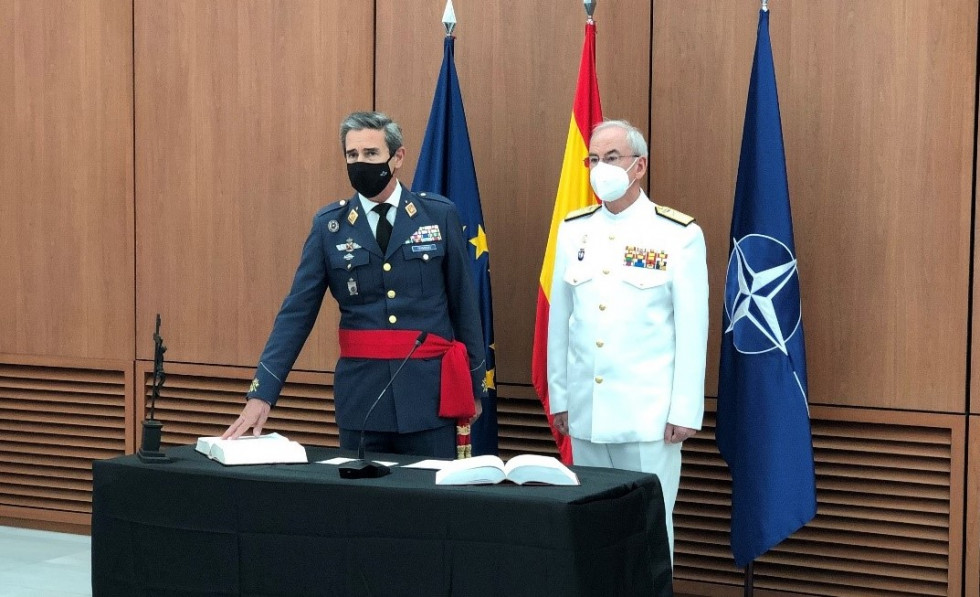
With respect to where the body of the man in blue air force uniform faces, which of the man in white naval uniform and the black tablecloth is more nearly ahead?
the black tablecloth

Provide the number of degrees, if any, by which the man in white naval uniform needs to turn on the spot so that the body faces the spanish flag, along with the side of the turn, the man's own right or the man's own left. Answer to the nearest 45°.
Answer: approximately 135° to the man's own right

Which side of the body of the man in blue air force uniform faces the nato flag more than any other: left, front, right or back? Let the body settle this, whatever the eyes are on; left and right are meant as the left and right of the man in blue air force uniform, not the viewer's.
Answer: left

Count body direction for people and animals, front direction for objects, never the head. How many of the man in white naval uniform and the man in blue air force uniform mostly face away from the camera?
0

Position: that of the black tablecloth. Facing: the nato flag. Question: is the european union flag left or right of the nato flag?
left

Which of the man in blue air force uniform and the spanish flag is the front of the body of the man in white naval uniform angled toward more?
the man in blue air force uniform

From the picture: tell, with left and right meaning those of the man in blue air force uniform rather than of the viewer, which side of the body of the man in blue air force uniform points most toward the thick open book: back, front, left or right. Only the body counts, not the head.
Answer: front

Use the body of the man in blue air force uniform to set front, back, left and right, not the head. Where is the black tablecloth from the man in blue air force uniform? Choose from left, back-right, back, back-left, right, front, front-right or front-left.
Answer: front

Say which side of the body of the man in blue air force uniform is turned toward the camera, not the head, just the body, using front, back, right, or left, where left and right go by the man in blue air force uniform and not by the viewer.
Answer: front

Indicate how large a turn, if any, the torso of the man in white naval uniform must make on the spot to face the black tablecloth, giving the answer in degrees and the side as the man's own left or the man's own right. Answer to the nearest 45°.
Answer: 0° — they already face it

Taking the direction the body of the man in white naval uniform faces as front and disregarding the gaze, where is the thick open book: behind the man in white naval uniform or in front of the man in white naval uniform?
in front

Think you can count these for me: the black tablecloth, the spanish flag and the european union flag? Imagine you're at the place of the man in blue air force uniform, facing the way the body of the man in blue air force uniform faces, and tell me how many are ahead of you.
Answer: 1

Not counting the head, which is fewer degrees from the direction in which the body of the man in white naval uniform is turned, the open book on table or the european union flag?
the open book on table

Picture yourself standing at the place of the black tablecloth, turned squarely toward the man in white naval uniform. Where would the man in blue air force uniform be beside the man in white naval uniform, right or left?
left

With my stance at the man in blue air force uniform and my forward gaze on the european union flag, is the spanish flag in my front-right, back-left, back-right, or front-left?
front-right

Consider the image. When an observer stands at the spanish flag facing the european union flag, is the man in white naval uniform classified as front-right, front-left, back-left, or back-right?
back-left
